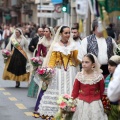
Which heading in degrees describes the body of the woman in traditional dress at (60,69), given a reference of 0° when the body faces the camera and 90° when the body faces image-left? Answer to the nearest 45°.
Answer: approximately 0°

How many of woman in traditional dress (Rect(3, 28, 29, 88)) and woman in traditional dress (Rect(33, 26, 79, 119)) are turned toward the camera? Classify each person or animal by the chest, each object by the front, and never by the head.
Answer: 2

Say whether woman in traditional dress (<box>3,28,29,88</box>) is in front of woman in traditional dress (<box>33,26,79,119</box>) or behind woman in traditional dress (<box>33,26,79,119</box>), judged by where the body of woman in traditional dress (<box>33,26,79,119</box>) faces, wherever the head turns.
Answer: behind

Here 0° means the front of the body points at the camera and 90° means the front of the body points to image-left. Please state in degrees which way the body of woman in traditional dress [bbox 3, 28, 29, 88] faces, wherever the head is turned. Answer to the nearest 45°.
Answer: approximately 0°
